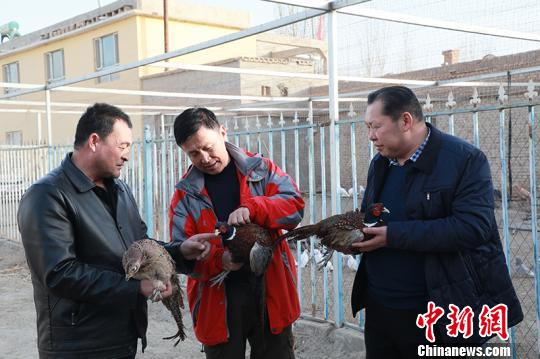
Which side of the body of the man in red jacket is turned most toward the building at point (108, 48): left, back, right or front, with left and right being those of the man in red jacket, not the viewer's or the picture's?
back

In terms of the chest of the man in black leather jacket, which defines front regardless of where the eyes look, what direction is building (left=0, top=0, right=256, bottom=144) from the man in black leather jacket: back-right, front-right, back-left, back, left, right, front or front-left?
back-left

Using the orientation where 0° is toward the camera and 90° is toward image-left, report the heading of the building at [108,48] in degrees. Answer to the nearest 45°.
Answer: approximately 45°

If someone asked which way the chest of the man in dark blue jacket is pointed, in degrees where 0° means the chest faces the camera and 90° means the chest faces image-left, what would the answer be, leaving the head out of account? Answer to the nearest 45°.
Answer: approximately 45°

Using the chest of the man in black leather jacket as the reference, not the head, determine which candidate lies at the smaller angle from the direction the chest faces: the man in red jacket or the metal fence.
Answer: the man in red jacket

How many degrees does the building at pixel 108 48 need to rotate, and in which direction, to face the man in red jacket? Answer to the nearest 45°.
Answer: approximately 45° to its left
